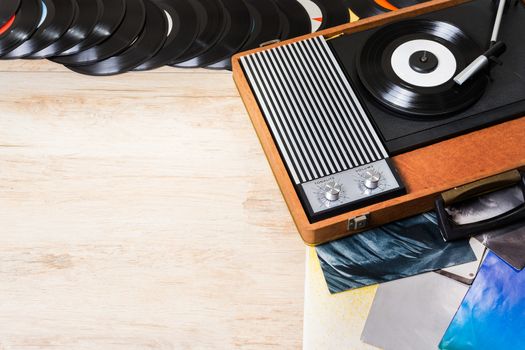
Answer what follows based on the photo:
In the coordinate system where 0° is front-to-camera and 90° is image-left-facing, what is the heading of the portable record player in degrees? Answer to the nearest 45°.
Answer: approximately 315°

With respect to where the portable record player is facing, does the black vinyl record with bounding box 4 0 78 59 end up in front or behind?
behind

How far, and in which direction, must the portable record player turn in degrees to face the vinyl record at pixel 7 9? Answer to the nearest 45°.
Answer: approximately 135° to its right

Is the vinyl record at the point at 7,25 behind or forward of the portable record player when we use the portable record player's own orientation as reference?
behind

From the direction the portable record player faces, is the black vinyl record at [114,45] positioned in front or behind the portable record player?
behind

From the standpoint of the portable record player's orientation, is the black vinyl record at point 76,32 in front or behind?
behind
